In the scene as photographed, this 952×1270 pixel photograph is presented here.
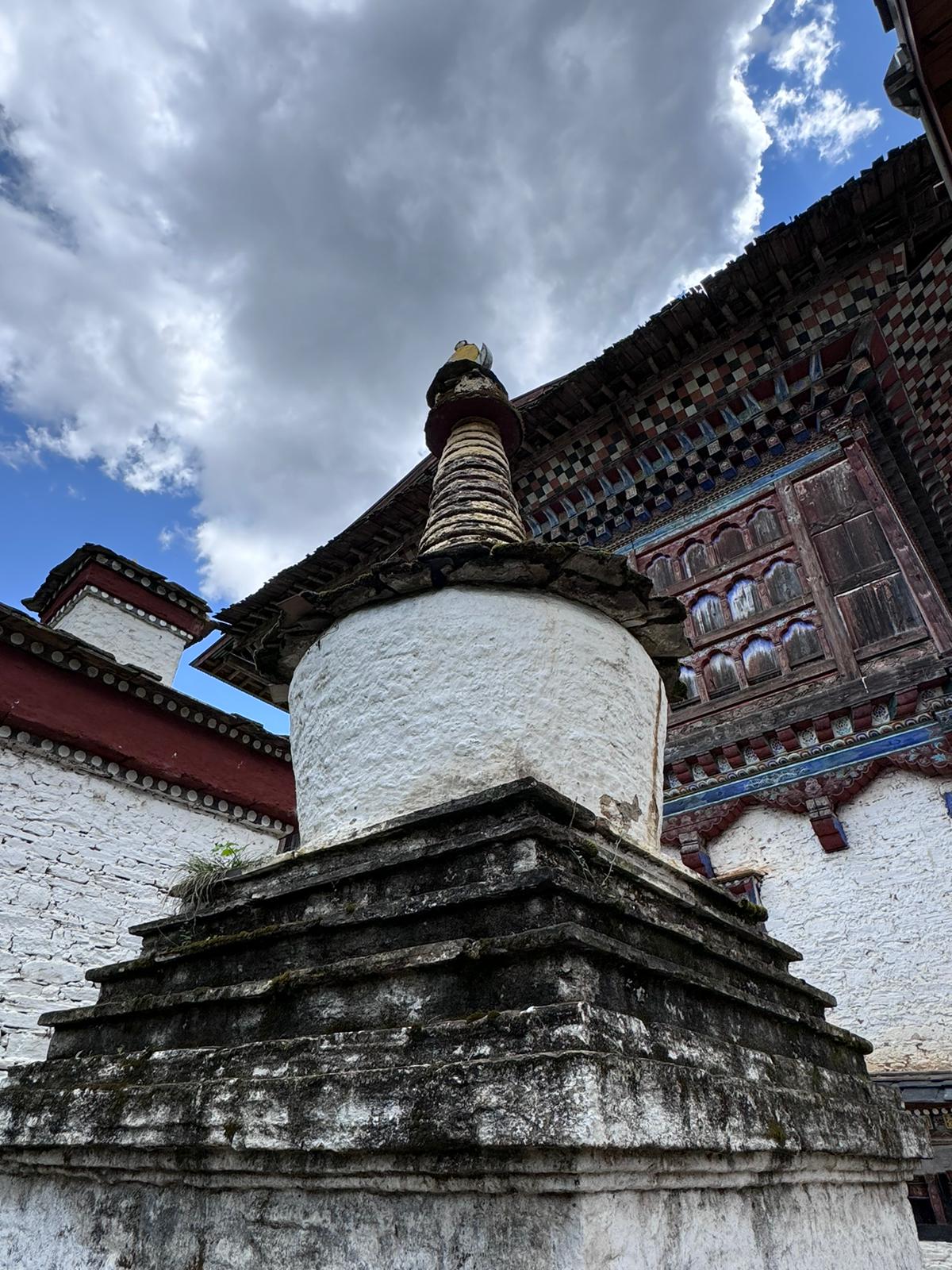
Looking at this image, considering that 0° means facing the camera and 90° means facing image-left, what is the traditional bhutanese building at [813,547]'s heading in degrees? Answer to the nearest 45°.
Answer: approximately 45°

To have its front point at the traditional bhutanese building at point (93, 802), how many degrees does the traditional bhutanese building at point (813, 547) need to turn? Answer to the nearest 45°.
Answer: approximately 45° to its right

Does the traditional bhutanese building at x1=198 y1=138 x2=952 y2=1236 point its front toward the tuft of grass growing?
yes
